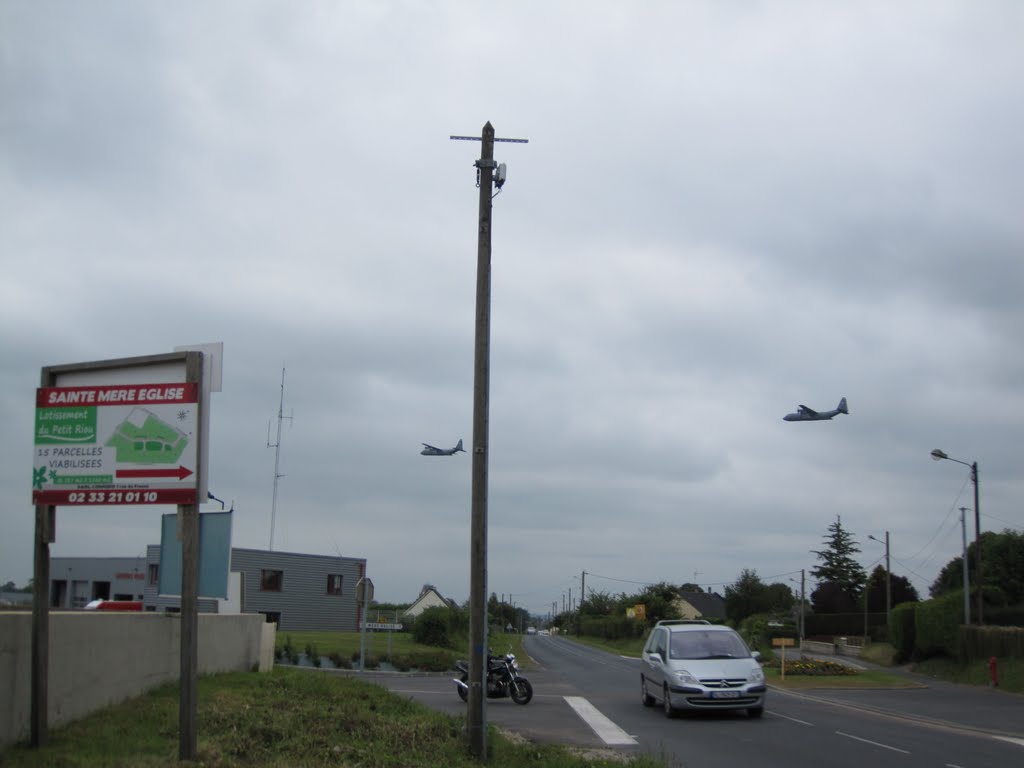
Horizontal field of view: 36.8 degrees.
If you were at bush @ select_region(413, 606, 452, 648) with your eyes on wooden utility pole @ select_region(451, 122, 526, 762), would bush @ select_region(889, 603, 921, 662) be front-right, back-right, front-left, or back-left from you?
front-left

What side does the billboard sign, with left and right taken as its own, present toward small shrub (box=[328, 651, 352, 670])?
back

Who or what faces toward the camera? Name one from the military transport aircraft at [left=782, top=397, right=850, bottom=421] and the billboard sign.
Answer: the billboard sign

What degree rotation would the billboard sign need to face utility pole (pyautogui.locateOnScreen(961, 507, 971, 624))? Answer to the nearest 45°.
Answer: approximately 135° to its left

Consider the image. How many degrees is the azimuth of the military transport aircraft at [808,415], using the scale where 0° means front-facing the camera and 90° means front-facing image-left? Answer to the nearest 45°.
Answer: approximately 90°

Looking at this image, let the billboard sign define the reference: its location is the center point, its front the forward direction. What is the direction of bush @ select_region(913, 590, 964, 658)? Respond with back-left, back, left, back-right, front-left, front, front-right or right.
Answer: back-left

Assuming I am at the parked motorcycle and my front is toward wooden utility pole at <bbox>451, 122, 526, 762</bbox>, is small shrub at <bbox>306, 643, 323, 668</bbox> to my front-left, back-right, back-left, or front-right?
back-right

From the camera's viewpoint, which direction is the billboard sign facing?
toward the camera

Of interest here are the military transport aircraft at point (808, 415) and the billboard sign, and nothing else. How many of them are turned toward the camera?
1
